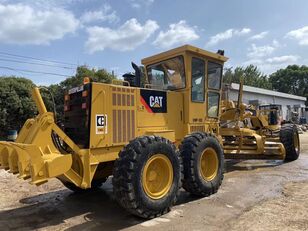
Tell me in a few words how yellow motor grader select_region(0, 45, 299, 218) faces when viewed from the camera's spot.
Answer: facing away from the viewer and to the right of the viewer

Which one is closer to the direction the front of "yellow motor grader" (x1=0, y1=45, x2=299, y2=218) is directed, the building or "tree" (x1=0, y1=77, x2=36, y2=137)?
the building

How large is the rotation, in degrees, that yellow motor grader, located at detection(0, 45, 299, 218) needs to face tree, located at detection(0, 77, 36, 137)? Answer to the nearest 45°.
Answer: approximately 90° to its left

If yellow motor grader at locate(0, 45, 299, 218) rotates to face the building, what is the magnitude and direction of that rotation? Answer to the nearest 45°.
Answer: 0° — it already faces it
